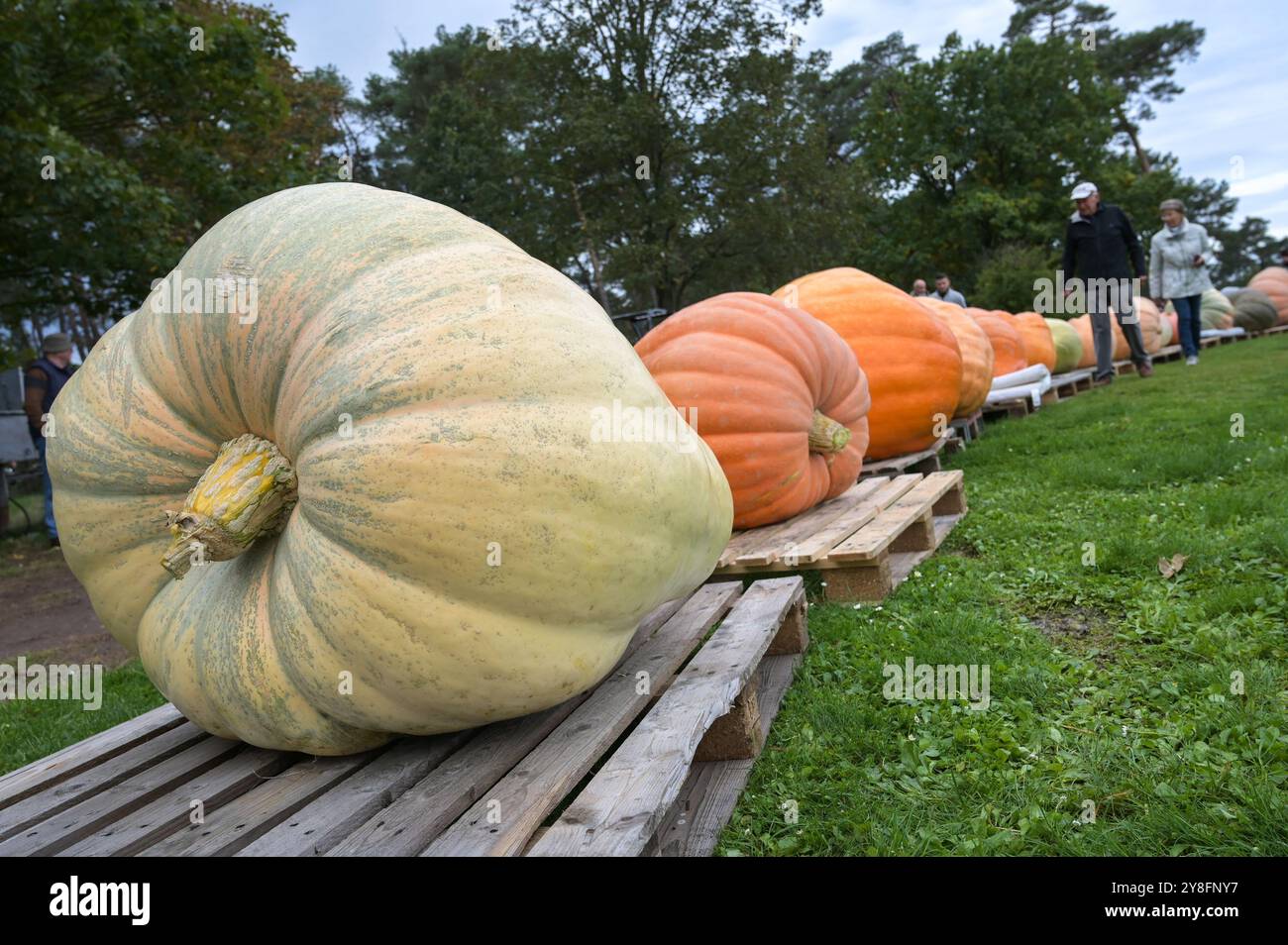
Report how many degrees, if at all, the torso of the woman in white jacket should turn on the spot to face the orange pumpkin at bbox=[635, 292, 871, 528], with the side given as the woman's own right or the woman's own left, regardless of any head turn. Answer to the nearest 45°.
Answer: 0° — they already face it

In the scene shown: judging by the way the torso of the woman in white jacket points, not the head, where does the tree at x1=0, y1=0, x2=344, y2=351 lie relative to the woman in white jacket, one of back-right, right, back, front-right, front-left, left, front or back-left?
front-right

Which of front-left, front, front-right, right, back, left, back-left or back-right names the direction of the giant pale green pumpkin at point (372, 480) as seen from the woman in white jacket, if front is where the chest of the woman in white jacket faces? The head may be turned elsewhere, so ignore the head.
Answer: front

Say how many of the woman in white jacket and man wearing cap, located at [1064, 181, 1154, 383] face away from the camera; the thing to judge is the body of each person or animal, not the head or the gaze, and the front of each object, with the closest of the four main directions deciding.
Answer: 0

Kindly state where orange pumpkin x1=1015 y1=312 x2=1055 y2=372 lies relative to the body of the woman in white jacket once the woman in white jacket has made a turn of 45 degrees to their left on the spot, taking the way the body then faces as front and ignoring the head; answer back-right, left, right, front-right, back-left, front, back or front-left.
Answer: back-right

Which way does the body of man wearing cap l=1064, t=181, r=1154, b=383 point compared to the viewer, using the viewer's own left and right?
facing the viewer and to the left of the viewer

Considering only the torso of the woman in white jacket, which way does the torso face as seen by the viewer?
toward the camera

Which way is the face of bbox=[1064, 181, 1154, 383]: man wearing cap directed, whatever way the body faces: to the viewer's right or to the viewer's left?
to the viewer's left

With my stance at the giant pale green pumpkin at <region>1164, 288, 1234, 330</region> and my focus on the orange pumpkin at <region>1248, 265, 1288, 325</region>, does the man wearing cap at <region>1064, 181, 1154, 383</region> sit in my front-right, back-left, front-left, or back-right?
back-right

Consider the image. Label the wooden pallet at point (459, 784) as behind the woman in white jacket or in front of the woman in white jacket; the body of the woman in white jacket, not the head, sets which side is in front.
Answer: in front
